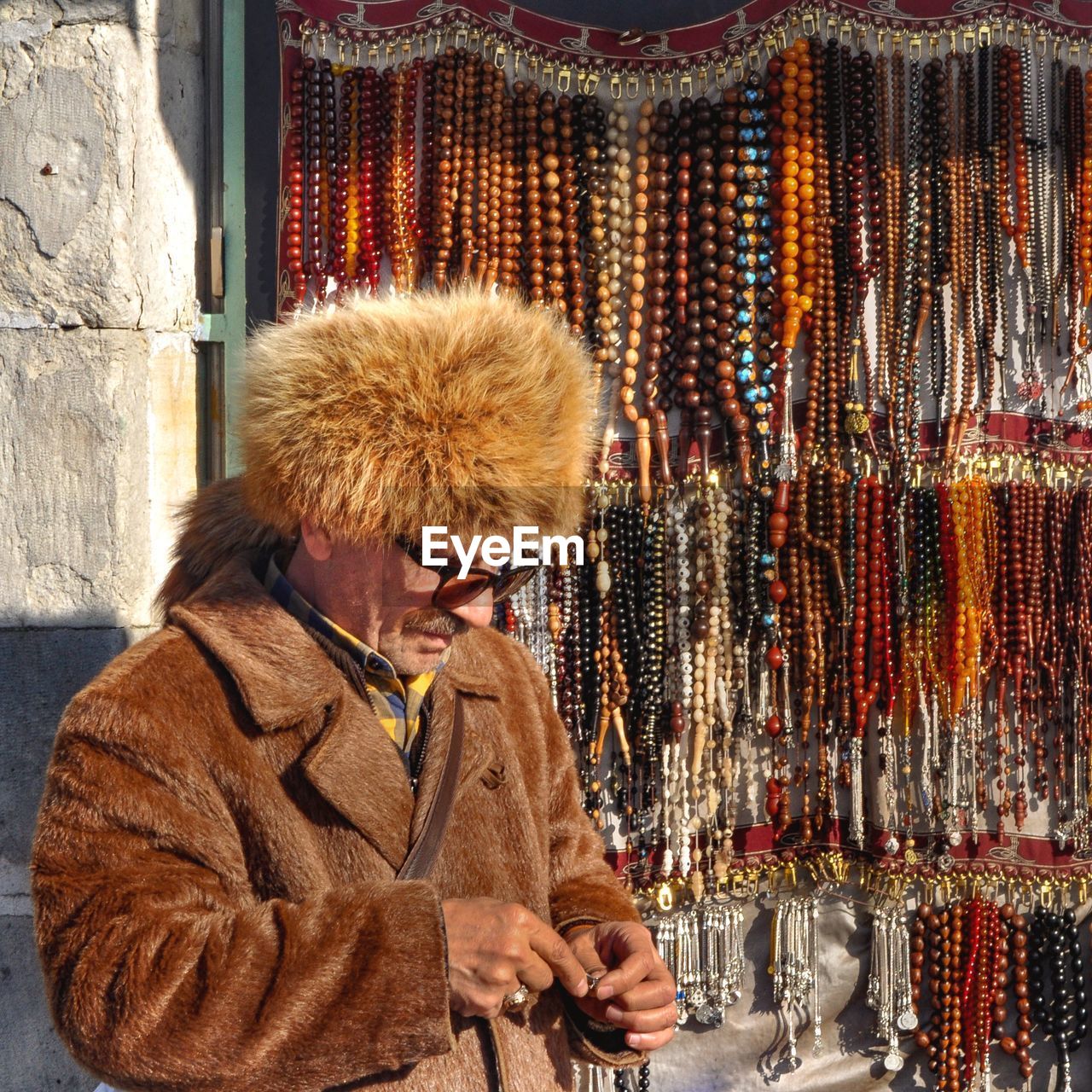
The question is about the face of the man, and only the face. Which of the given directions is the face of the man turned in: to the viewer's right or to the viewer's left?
to the viewer's right

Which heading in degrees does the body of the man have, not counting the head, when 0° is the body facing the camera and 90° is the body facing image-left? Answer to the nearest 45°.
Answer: approximately 315°
